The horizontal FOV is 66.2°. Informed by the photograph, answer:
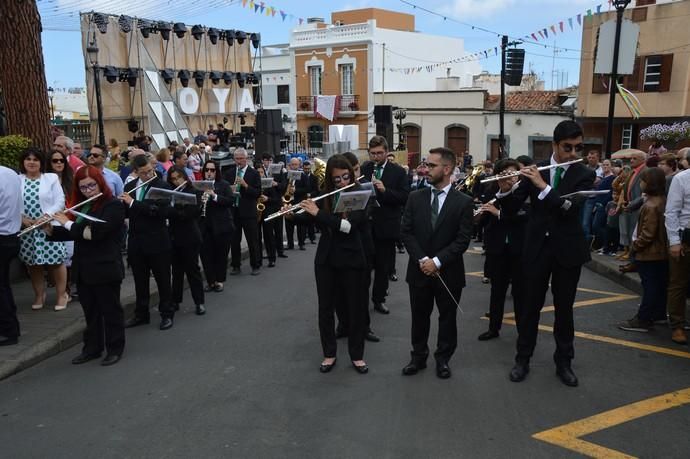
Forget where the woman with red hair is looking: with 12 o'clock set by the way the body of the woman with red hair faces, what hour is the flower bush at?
The flower bush is roughly at 7 o'clock from the woman with red hair.

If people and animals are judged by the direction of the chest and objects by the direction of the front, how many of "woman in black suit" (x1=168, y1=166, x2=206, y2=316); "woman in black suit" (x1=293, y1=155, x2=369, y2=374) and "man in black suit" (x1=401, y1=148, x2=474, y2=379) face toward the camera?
3

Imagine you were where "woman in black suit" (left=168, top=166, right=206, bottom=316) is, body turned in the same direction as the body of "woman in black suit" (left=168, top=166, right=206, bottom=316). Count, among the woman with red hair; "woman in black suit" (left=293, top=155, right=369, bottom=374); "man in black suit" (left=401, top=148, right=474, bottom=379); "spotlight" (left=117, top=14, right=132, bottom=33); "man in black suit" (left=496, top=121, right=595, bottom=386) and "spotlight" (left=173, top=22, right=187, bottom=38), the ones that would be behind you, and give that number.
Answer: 2

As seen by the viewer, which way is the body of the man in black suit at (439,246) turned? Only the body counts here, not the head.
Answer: toward the camera

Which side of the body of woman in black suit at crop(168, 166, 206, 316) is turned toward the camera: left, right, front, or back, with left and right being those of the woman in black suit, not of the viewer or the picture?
front

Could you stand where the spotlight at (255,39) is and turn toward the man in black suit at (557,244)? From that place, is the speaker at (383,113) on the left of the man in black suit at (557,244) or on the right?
left

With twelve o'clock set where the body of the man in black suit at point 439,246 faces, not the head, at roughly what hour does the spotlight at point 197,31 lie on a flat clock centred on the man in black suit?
The spotlight is roughly at 5 o'clock from the man in black suit.

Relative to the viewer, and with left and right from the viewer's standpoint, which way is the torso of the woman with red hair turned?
facing the viewer and to the left of the viewer

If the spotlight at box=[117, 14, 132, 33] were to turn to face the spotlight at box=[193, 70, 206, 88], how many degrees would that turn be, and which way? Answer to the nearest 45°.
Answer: approximately 90° to its left

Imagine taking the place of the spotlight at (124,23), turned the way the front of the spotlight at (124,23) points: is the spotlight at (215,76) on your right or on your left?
on your left

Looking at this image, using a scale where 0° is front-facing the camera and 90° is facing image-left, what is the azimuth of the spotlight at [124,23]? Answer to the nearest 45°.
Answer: approximately 315°

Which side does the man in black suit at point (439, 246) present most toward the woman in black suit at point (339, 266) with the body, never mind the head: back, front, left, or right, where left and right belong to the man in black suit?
right

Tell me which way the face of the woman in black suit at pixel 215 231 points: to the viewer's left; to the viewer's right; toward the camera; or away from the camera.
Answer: toward the camera

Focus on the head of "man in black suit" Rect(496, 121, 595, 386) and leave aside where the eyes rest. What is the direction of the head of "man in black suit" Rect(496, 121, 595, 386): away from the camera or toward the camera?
toward the camera

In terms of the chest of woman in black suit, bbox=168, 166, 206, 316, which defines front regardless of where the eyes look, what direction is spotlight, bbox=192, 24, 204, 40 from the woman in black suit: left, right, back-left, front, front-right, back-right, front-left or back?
back

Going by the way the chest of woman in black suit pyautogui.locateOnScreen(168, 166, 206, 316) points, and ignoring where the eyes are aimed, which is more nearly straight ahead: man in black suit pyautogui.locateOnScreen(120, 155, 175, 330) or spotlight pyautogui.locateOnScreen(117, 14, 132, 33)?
the man in black suit
